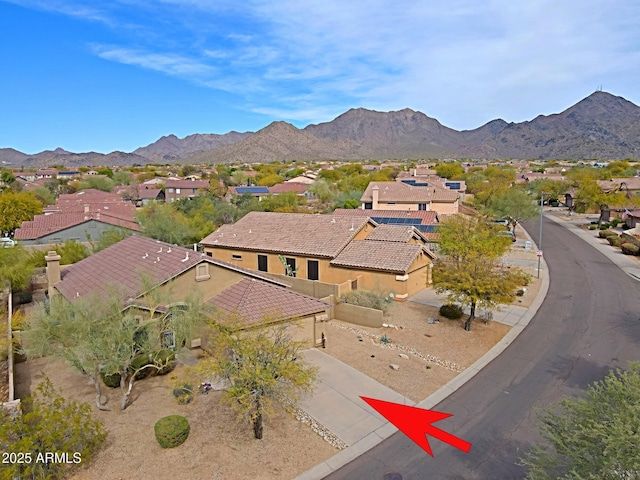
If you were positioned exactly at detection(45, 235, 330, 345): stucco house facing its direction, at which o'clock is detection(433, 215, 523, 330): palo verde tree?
The palo verde tree is roughly at 11 o'clock from the stucco house.

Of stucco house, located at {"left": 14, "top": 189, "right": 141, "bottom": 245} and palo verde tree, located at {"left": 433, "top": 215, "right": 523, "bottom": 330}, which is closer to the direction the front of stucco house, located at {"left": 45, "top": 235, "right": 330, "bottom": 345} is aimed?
the palo verde tree

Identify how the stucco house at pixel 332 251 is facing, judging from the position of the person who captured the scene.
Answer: facing the viewer and to the right of the viewer

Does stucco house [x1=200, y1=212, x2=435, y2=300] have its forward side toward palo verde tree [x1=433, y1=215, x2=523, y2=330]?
yes

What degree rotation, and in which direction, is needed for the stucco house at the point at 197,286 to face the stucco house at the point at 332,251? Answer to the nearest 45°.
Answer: approximately 90° to its left

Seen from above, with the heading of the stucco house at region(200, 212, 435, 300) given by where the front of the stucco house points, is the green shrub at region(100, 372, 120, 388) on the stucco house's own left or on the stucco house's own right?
on the stucco house's own right

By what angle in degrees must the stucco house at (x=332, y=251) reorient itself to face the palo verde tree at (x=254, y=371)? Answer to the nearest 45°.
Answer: approximately 45° to its right

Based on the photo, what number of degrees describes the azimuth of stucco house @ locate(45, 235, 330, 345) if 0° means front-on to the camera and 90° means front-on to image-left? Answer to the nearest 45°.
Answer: approximately 315°

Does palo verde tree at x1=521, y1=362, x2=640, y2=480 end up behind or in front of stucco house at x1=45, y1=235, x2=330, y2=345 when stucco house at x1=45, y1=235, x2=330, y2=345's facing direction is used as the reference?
in front

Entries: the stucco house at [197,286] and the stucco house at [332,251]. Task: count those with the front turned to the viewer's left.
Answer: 0
